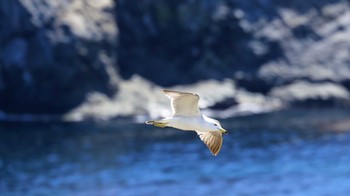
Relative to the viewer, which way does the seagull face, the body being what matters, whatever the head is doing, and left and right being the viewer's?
facing to the right of the viewer
